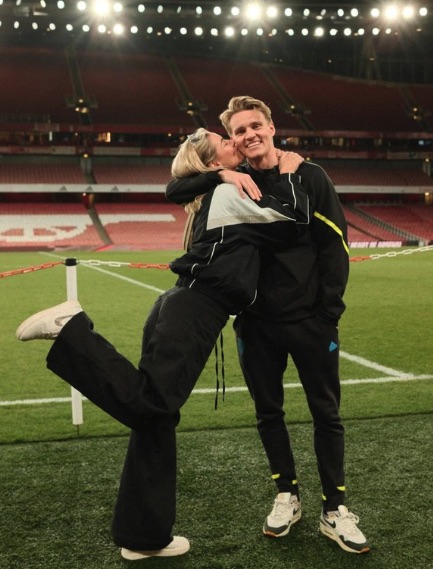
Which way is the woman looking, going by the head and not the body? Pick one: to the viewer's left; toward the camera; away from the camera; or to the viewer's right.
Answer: to the viewer's right

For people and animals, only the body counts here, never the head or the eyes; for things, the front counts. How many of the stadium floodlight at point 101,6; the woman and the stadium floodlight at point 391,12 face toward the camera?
2

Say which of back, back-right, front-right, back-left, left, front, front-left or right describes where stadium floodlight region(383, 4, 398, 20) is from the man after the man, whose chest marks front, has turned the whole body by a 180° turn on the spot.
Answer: front

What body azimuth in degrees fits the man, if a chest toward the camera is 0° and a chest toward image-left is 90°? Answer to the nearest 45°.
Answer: approximately 0°
